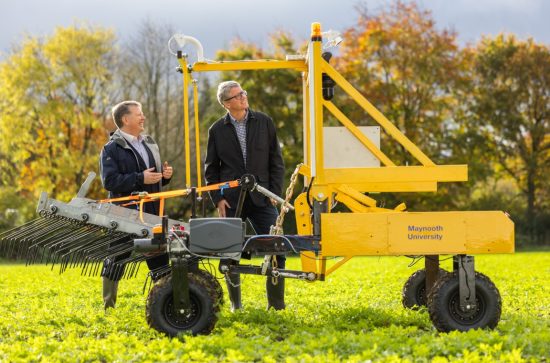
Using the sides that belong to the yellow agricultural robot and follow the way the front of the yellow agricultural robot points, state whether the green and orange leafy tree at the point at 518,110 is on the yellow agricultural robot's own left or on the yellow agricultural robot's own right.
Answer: on the yellow agricultural robot's own left

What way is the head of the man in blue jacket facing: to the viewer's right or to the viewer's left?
to the viewer's right

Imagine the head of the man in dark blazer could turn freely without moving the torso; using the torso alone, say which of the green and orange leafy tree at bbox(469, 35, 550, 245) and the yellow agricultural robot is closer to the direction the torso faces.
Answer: the yellow agricultural robot

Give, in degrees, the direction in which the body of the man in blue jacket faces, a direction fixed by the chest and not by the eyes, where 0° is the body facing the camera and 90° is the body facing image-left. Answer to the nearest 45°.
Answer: approximately 315°

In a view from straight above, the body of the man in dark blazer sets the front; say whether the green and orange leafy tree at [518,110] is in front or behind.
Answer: behind

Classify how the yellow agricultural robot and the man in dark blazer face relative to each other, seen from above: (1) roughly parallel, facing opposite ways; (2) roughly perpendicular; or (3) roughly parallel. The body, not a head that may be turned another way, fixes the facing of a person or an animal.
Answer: roughly perpendicular

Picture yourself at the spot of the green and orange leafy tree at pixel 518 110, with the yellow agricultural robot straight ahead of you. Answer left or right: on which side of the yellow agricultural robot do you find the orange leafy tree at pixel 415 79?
right

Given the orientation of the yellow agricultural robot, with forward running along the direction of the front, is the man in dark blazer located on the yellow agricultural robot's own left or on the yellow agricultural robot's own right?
on the yellow agricultural robot's own left

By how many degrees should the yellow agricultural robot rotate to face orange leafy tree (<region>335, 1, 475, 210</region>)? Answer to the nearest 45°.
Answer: approximately 90° to its left

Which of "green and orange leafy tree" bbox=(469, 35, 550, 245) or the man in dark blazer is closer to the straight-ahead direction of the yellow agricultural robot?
the green and orange leafy tree

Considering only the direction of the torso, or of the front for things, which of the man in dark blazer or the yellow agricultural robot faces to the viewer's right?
the yellow agricultural robot

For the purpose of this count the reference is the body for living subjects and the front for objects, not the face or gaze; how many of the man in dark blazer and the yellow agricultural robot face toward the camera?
1

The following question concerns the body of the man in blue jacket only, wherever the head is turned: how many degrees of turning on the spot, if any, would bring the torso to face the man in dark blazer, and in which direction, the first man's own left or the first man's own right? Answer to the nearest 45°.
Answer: approximately 45° to the first man's own left

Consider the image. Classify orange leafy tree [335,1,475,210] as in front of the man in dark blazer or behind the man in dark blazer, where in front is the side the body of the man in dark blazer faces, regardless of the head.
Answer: behind

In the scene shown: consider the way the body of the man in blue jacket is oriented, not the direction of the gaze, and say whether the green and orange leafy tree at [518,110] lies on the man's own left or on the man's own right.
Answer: on the man's own left

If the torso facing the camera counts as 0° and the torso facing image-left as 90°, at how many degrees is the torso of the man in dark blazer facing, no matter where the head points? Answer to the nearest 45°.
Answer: approximately 0°

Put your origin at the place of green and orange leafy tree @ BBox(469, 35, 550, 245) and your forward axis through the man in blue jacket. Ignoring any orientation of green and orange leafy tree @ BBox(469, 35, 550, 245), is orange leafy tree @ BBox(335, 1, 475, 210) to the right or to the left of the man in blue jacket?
right

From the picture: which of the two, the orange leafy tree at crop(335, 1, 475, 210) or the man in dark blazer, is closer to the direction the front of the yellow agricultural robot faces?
the orange leafy tree
